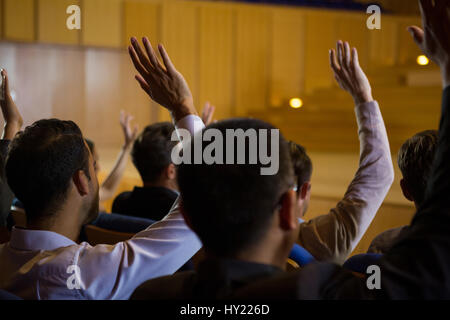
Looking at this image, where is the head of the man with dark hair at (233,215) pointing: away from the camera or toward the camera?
away from the camera

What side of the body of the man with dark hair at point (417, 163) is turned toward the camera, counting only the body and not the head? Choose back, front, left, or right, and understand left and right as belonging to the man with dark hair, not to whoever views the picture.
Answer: back

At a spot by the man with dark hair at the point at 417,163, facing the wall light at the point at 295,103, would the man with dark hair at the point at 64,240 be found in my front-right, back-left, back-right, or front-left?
back-left

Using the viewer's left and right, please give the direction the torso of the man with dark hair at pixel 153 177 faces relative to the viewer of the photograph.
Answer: facing away from the viewer and to the right of the viewer

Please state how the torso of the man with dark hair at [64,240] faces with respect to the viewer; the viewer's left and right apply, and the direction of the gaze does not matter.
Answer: facing away from the viewer and to the right of the viewer

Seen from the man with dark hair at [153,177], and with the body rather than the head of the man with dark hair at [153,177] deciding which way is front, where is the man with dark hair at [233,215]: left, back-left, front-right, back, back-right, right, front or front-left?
back-right

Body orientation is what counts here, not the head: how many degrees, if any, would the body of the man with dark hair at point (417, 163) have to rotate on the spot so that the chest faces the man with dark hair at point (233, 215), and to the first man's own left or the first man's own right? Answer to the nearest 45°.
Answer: approximately 180°

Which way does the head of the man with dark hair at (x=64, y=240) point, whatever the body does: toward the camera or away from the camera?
away from the camera

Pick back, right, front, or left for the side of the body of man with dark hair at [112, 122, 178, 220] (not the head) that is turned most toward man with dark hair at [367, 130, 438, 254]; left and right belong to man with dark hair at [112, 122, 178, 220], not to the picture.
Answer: right

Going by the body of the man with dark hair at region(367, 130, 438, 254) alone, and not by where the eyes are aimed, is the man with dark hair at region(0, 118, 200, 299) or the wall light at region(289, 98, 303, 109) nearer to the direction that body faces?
the wall light

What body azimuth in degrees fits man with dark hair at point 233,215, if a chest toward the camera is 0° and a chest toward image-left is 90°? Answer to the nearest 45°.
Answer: approximately 225°

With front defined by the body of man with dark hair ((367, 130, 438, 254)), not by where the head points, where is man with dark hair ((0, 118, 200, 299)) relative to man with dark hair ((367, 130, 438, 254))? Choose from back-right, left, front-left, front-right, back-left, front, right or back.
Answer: back-left

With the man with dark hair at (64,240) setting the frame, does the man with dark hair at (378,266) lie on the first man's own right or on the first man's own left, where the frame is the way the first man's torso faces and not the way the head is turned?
on the first man's own right
